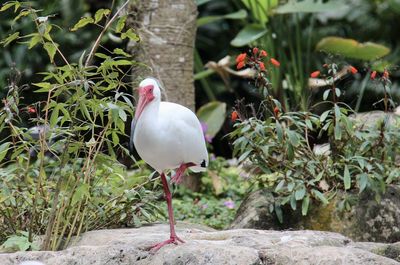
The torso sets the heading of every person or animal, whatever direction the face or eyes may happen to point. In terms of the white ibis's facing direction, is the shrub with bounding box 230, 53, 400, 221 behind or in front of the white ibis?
behind

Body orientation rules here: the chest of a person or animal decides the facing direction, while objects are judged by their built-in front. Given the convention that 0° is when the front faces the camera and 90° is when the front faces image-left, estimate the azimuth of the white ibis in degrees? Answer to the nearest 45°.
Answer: approximately 45°

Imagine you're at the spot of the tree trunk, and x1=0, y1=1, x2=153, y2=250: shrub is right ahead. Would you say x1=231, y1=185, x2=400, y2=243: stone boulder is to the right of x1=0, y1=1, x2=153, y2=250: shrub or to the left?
left

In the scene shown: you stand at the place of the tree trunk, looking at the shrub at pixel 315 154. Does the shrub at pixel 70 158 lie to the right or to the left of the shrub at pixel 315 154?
right

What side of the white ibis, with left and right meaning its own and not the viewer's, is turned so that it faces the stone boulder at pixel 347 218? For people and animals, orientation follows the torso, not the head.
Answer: back

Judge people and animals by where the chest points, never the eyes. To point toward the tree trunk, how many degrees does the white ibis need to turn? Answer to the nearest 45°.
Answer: approximately 135° to its right
